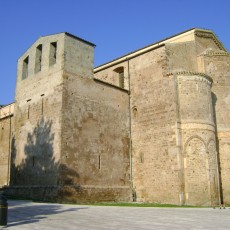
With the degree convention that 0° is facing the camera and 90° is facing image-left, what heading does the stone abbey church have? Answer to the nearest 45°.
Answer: approximately 135°
